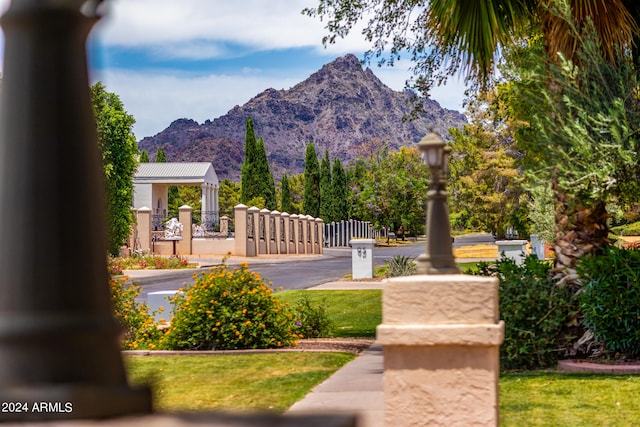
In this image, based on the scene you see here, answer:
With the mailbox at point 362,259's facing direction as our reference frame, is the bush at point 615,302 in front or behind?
in front

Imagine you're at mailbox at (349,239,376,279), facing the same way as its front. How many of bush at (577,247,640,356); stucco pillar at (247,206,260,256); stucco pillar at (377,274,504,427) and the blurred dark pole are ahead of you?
3

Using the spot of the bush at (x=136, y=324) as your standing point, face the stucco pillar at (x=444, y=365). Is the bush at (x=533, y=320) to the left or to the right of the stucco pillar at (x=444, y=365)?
left

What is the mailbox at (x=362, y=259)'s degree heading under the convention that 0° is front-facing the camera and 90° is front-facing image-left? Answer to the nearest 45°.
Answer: approximately 0°

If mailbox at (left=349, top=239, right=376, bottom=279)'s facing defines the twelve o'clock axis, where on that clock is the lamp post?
The lamp post is roughly at 12 o'clock from the mailbox.

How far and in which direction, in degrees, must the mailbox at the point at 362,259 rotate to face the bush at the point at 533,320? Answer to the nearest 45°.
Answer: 0° — it already faces it
